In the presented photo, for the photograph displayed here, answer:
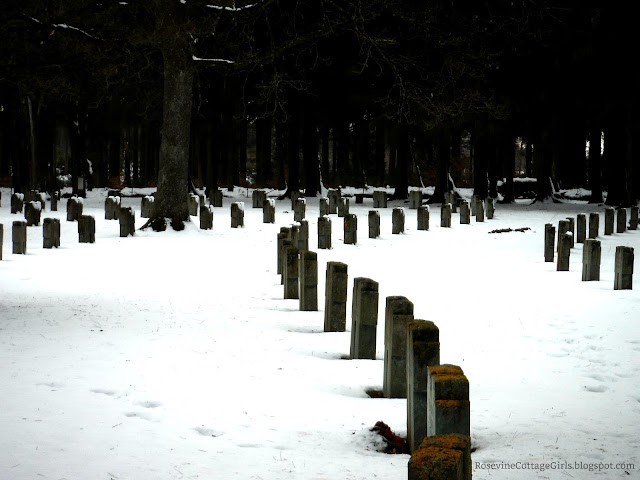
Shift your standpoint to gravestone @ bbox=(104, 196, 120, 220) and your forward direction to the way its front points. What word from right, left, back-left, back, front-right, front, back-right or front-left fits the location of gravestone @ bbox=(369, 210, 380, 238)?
left

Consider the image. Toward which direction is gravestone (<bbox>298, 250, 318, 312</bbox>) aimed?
to the viewer's left

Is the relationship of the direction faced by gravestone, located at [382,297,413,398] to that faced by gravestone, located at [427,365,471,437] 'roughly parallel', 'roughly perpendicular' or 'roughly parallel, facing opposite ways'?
roughly parallel

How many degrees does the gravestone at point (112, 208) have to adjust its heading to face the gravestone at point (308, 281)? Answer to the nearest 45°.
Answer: approximately 45° to its left

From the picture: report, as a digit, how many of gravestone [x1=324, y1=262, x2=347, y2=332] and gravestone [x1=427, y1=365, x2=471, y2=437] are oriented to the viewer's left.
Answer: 2

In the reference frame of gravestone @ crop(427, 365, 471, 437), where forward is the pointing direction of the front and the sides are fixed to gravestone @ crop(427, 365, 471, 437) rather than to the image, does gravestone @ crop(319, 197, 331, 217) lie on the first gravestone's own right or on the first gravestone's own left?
on the first gravestone's own right

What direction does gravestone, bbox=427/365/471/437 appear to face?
to the viewer's left

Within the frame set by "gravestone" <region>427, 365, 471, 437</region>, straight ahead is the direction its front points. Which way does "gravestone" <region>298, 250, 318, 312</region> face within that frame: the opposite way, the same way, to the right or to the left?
the same way

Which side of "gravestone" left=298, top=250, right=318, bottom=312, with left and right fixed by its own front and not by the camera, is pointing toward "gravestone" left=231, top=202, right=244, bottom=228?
right

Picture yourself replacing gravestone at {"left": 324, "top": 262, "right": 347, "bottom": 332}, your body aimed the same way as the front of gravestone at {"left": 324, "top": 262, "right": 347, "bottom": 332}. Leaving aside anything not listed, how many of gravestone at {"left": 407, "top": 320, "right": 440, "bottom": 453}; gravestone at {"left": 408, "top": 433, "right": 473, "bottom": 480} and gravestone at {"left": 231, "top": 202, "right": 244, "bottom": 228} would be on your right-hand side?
1

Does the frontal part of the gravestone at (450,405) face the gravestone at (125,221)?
no

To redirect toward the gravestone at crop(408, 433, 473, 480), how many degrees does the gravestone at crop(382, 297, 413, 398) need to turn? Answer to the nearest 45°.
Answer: approximately 90° to its left

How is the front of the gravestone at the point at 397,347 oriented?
to the viewer's left

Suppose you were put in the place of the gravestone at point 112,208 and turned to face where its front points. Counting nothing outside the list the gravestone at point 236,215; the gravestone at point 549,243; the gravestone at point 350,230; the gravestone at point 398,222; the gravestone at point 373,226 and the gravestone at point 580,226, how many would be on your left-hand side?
6

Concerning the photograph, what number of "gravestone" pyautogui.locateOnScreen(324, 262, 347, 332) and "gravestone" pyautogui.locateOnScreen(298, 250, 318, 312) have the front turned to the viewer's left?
2

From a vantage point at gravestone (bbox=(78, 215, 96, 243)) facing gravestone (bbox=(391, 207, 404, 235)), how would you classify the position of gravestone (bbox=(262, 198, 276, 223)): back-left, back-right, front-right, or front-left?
front-left

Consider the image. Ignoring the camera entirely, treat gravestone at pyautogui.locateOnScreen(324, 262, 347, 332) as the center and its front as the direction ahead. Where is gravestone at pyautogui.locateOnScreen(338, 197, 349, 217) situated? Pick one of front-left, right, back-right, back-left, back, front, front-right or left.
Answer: right

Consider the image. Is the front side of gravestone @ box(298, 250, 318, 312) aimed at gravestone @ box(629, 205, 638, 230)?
no
